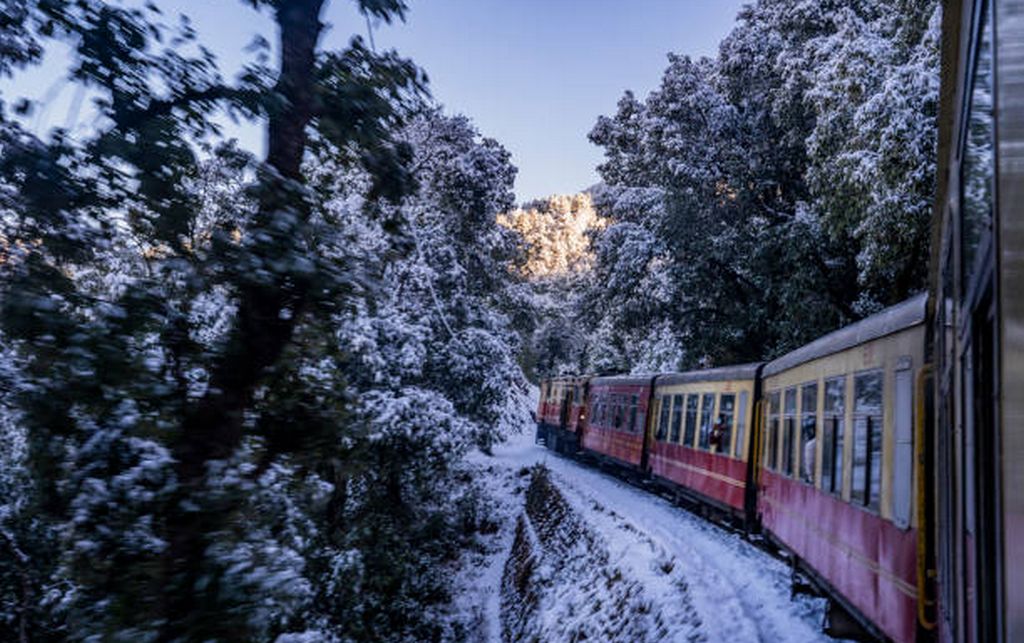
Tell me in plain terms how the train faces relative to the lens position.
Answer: facing away from the viewer and to the left of the viewer
